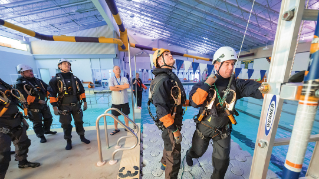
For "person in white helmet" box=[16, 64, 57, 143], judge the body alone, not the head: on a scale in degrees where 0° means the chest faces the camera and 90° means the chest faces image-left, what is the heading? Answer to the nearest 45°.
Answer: approximately 315°

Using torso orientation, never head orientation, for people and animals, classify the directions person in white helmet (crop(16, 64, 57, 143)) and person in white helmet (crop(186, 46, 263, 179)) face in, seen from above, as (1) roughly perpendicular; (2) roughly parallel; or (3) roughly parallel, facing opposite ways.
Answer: roughly perpendicular

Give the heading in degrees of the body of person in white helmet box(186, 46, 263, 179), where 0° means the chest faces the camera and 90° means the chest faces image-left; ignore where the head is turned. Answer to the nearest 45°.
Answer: approximately 315°

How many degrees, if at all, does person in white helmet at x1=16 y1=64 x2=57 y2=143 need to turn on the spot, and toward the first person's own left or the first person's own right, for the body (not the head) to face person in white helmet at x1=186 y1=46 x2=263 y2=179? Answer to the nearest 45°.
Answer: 0° — they already face them
